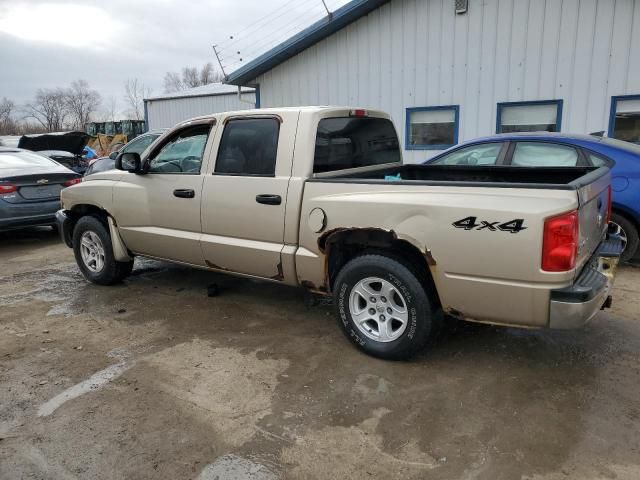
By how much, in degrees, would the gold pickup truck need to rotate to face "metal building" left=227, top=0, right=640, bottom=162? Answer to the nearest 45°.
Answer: approximately 45° to its right

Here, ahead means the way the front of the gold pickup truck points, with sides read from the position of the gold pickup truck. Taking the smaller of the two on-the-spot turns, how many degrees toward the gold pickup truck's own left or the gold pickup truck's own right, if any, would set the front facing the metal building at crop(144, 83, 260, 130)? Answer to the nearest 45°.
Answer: approximately 45° to the gold pickup truck's own right

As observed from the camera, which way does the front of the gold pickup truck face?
facing away from the viewer and to the left of the viewer

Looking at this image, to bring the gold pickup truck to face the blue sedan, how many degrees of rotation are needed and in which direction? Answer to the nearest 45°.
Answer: approximately 90° to its right

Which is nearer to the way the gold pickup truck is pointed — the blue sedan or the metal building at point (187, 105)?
the metal building
